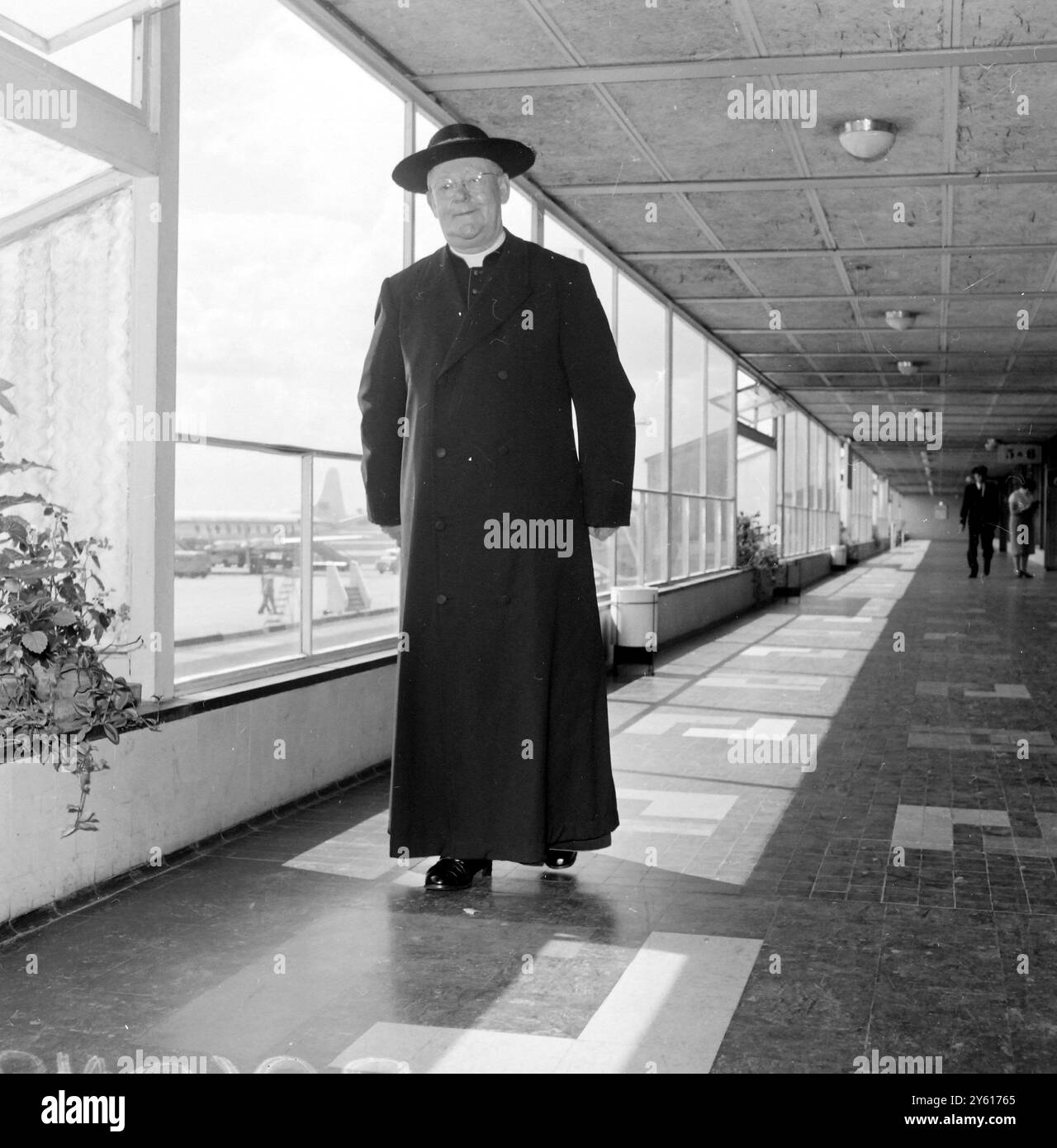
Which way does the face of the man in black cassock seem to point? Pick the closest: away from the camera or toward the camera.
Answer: toward the camera

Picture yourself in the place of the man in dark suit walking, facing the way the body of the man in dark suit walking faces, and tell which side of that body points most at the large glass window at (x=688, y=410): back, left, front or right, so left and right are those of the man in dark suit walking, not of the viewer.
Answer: front

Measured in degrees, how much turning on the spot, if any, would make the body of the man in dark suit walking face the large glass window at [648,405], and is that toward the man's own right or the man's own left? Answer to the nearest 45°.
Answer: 0° — they already face it

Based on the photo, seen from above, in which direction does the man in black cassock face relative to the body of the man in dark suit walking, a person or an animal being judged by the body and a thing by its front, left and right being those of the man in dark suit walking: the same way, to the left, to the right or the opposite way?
the same way

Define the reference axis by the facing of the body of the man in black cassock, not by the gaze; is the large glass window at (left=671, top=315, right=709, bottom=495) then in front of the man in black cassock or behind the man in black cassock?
behind

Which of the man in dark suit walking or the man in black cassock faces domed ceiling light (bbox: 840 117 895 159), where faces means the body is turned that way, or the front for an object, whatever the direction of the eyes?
the man in dark suit walking

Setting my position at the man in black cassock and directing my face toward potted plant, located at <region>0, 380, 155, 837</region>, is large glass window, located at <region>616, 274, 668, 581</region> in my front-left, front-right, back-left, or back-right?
back-right

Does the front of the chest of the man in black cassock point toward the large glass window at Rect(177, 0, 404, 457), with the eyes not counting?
no

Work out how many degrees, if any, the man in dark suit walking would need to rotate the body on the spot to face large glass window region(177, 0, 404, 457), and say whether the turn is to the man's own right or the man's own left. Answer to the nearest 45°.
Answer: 0° — they already face it

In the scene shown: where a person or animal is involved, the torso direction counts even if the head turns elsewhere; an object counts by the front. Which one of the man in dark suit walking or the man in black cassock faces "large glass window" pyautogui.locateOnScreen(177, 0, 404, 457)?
the man in dark suit walking

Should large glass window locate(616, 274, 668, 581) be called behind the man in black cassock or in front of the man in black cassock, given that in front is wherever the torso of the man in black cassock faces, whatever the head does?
behind

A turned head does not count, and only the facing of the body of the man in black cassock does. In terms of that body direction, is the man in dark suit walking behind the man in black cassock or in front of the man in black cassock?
behind

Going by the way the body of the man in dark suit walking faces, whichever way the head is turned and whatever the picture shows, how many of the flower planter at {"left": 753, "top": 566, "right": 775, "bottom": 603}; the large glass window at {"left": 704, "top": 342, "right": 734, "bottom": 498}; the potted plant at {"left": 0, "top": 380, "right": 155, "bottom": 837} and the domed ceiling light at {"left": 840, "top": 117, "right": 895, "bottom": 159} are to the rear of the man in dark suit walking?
0

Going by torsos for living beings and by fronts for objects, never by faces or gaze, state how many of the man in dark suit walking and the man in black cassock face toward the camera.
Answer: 2

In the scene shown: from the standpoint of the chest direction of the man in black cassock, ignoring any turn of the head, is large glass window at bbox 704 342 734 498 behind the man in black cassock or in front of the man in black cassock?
behind

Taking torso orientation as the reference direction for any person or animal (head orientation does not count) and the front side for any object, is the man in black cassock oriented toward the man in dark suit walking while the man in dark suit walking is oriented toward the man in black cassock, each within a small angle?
no

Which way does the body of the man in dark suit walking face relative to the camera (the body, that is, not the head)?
toward the camera

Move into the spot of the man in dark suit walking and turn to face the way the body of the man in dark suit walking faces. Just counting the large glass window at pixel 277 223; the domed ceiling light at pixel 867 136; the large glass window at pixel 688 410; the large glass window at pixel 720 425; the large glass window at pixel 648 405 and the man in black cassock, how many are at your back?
0
